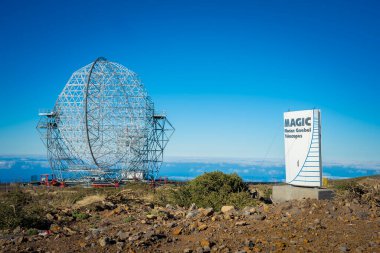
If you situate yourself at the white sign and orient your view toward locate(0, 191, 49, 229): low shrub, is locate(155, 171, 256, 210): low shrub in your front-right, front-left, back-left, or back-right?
front-right

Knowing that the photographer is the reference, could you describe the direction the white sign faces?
facing the viewer and to the left of the viewer

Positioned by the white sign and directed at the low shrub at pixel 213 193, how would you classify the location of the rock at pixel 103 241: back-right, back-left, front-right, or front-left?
front-left

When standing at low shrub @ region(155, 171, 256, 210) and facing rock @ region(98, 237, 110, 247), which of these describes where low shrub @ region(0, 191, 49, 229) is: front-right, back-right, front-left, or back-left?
front-right

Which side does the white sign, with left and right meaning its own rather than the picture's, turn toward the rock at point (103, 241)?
front

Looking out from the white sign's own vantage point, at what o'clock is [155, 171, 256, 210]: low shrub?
The low shrub is roughly at 1 o'clock from the white sign.

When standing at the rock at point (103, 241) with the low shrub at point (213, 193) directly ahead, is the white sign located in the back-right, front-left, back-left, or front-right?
front-right

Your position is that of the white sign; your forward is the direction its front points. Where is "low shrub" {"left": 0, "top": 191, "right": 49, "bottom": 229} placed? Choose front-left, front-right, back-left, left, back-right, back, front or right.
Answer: front
